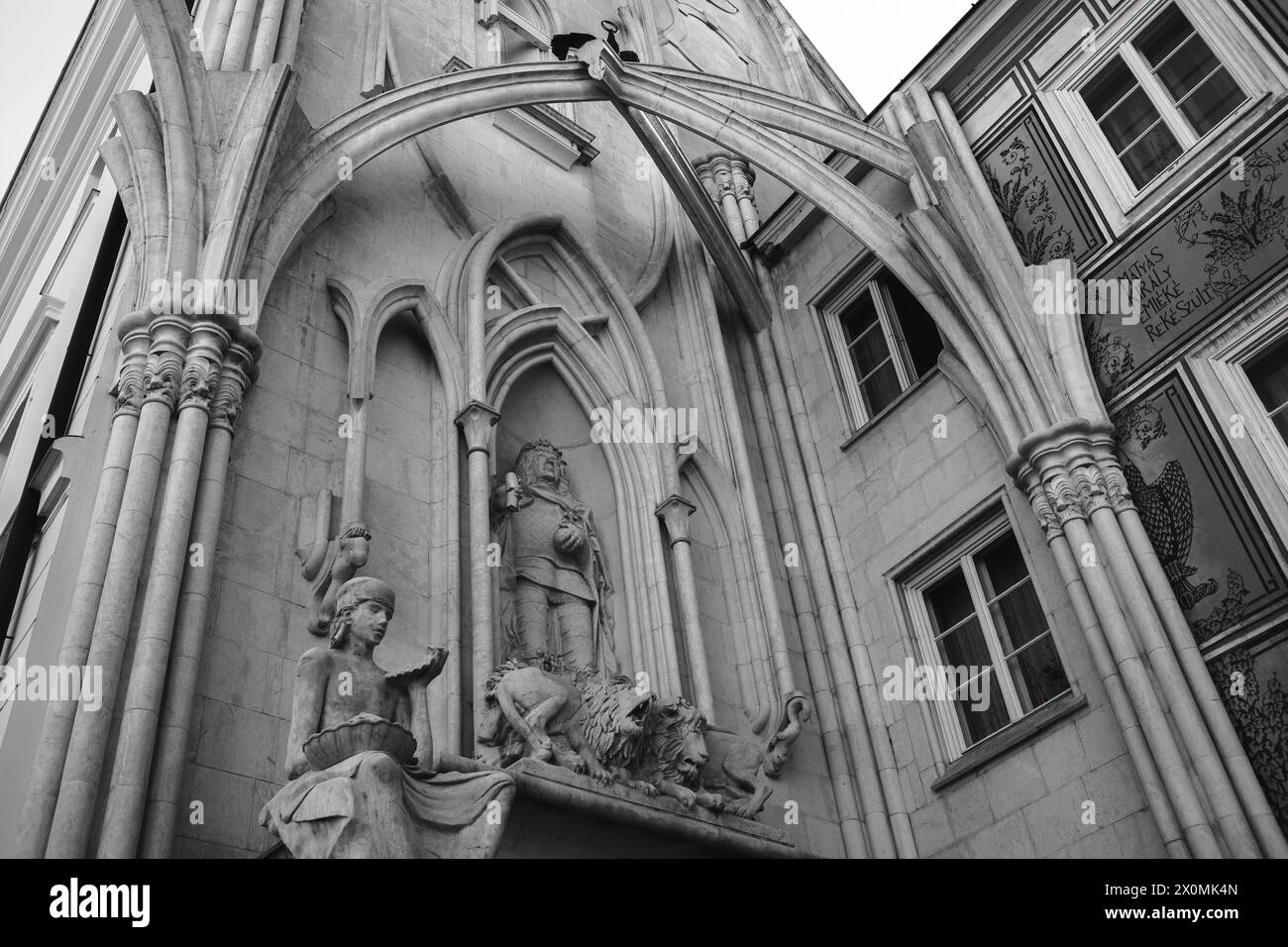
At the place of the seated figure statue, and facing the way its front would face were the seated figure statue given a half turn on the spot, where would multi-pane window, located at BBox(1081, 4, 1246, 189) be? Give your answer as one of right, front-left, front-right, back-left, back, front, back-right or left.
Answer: back-right

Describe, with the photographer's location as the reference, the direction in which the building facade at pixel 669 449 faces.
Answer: facing the viewer

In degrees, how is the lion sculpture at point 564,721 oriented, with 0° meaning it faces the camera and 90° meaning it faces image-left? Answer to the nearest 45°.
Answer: approximately 270°

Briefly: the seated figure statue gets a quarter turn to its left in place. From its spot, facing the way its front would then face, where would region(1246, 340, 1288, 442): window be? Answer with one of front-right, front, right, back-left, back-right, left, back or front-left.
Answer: front-right

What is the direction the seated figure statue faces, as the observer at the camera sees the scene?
facing the viewer and to the right of the viewer

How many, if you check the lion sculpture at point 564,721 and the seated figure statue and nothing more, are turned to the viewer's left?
0

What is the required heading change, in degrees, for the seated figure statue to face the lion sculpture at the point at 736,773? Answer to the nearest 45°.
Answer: approximately 90° to its left

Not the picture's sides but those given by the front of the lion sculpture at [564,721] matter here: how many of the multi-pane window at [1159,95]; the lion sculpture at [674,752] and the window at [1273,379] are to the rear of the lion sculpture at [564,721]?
0

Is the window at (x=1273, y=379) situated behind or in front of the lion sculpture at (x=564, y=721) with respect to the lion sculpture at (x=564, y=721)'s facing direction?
in front

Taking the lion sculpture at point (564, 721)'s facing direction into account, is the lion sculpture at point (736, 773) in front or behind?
in front

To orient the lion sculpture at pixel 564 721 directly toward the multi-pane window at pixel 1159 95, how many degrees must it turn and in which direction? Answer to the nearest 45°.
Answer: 0° — it already faces it
